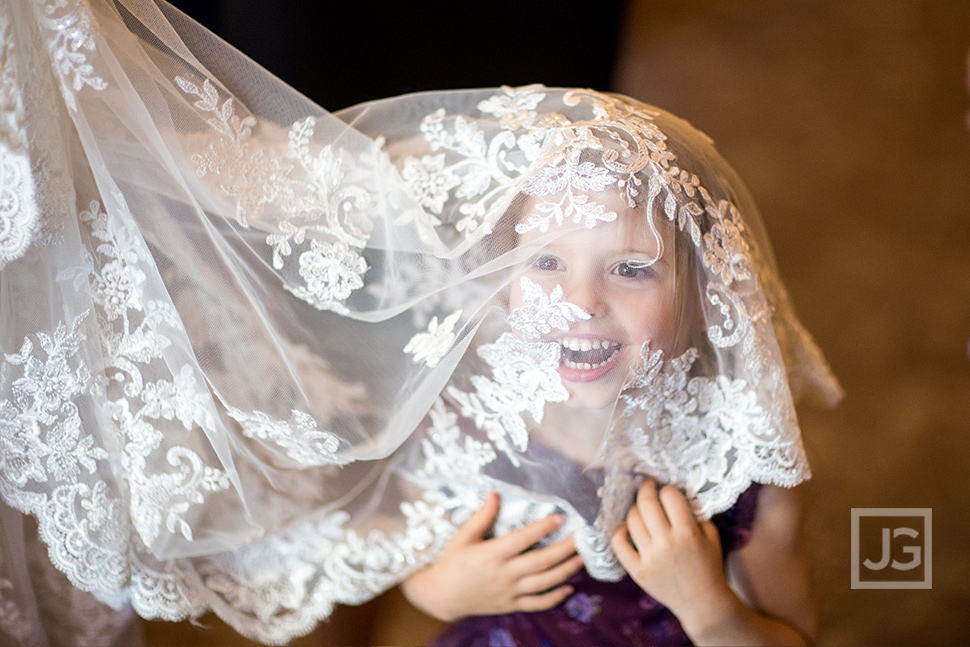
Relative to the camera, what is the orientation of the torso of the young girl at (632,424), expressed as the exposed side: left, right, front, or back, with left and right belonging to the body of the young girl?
front
